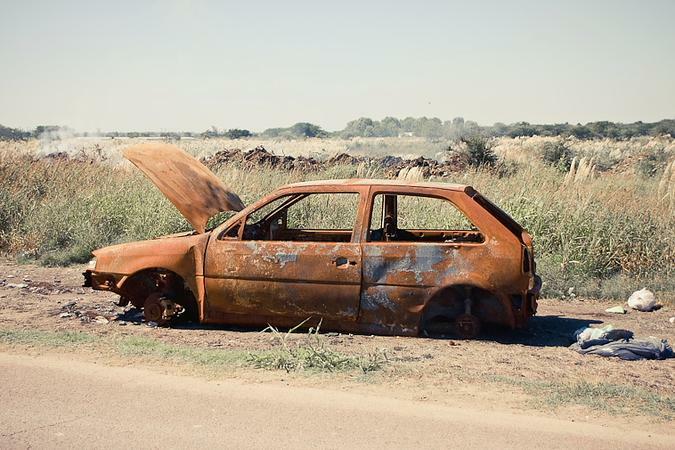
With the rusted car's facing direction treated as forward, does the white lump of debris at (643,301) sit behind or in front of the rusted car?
behind

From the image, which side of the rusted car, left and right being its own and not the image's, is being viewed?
left

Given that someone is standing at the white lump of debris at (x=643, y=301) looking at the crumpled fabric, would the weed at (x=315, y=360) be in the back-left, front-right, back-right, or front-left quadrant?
front-right

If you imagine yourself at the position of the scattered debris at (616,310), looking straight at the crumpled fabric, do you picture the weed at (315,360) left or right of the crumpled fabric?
right

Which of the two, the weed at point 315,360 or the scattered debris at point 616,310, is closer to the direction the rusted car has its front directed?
the weed

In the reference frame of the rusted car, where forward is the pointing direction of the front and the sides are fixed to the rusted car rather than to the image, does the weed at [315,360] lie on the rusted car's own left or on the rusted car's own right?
on the rusted car's own left

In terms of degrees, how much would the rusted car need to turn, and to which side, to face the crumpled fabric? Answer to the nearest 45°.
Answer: approximately 180°

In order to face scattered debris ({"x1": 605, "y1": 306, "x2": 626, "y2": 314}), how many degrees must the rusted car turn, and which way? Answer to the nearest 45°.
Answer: approximately 135° to its right

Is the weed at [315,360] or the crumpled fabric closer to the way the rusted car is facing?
the weed
